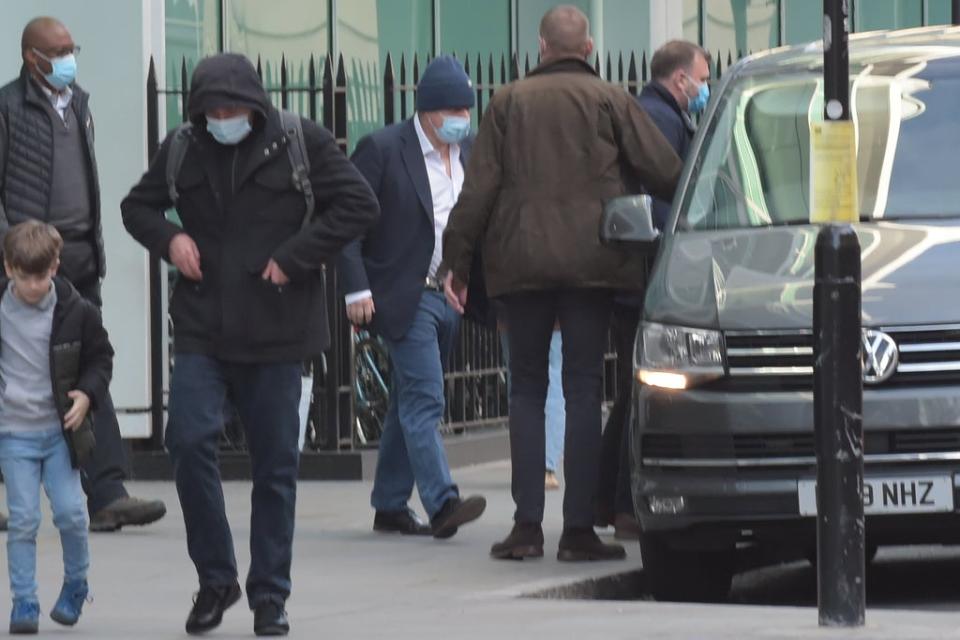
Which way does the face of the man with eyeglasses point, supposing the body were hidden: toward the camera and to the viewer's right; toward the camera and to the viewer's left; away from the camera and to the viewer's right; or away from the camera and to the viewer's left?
toward the camera and to the viewer's right

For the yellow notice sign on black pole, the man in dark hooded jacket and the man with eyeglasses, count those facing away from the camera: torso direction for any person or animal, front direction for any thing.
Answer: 0

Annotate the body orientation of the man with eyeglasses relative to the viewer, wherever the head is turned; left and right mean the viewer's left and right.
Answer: facing the viewer and to the right of the viewer

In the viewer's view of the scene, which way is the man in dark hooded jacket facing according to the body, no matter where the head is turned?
toward the camera

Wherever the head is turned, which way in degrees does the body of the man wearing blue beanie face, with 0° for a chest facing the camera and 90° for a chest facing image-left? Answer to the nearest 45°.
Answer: approximately 315°

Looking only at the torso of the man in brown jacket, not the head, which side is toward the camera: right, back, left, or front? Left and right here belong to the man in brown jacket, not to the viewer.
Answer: back

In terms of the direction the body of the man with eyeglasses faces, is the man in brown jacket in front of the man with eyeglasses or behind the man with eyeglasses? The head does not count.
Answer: in front

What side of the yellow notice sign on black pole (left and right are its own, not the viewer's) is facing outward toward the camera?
front

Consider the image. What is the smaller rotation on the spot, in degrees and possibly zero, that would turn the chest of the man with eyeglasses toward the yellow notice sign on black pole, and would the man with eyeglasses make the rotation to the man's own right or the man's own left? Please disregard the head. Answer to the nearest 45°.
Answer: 0° — they already face it
